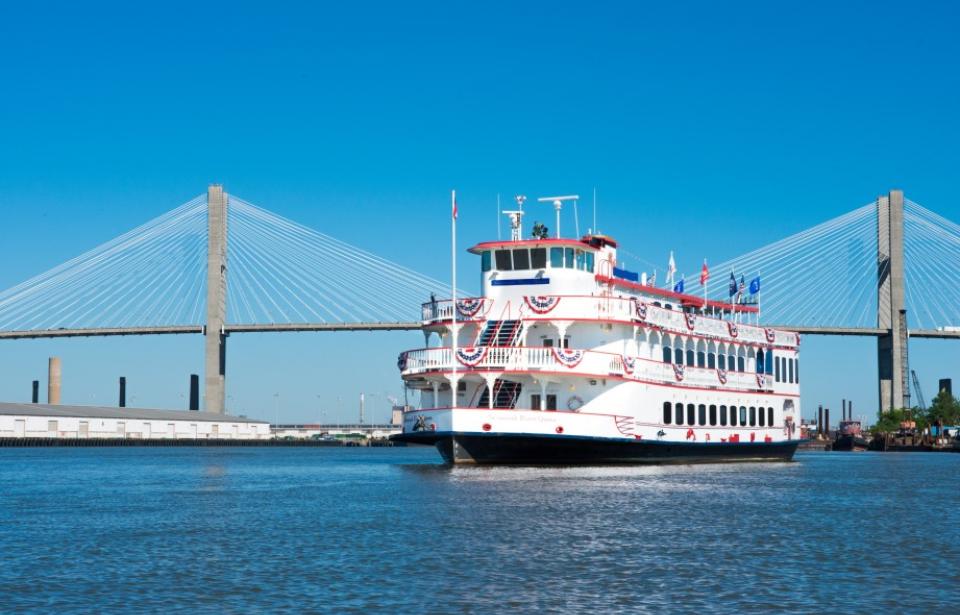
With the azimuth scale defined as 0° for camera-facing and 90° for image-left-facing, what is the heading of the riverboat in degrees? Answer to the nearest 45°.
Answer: approximately 45°
